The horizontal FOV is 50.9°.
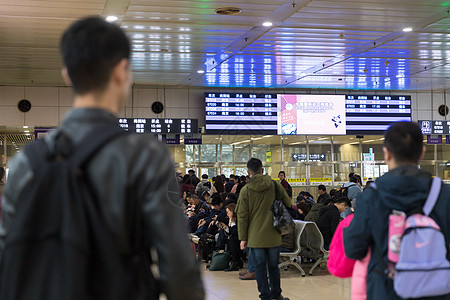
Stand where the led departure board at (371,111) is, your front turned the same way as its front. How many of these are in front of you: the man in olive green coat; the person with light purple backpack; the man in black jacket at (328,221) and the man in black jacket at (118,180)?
4

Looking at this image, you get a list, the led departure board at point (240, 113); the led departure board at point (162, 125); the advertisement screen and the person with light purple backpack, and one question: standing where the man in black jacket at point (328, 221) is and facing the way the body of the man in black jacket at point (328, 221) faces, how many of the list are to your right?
1

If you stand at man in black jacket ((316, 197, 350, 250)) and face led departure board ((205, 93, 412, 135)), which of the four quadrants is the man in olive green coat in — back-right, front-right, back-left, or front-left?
back-left

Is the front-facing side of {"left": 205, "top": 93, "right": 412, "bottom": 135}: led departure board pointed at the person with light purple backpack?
yes

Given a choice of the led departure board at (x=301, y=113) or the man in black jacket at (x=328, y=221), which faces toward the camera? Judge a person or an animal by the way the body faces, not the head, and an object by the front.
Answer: the led departure board

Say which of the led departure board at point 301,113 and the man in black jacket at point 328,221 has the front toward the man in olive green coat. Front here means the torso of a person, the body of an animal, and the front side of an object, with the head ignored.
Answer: the led departure board

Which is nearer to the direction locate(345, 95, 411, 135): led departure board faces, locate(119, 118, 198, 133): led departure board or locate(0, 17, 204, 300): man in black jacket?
the man in black jacket

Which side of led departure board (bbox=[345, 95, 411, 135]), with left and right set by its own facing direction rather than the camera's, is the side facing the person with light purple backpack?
front

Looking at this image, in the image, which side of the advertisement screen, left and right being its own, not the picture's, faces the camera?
front

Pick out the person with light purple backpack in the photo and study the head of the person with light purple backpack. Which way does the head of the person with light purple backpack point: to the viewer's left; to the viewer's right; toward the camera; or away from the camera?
away from the camera

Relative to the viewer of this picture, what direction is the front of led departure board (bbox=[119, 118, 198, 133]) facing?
facing the viewer

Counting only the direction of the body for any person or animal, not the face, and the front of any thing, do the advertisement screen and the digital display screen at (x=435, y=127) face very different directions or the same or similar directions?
same or similar directions

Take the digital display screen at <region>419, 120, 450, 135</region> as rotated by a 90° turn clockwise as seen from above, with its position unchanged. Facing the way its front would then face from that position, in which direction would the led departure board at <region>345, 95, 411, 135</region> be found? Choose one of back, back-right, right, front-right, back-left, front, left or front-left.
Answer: front-left

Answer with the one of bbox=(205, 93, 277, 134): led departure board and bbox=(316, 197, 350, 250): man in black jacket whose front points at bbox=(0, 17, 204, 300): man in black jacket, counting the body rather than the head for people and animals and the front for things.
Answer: the led departure board

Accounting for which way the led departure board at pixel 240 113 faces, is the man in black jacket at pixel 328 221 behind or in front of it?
in front

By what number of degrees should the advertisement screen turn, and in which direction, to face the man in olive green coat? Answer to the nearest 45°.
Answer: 0° — it already faces them

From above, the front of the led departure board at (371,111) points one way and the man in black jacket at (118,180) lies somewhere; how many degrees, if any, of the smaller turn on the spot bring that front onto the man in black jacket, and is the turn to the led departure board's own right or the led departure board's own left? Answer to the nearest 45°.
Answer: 0° — it already faces them
